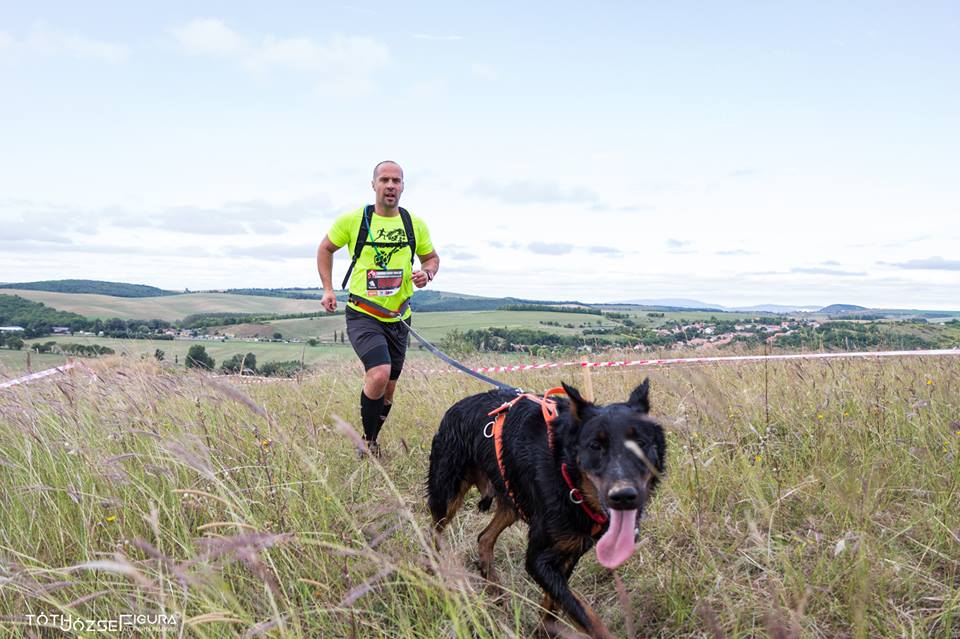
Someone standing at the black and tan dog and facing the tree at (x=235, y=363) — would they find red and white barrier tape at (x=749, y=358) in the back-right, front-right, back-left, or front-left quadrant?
front-right

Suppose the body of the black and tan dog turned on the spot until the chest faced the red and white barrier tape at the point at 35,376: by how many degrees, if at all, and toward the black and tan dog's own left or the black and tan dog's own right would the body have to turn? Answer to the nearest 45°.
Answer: approximately 180°

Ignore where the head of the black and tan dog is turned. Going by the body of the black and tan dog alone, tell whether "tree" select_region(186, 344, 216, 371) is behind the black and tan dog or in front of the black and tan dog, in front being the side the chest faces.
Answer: behind

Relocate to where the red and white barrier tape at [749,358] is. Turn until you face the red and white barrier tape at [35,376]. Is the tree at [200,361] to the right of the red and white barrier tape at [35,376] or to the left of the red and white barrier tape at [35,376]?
right

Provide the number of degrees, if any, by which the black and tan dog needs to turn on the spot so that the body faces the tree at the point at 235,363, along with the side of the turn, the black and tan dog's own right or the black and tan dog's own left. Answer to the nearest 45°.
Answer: approximately 180°

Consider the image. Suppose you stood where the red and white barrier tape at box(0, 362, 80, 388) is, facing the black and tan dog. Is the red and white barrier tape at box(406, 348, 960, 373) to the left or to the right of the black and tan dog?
left

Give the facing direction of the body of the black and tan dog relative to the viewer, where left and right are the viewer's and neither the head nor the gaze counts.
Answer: facing the viewer and to the right of the viewer

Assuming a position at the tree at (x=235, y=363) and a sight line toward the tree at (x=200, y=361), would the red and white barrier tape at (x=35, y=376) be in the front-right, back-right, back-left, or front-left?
back-left
